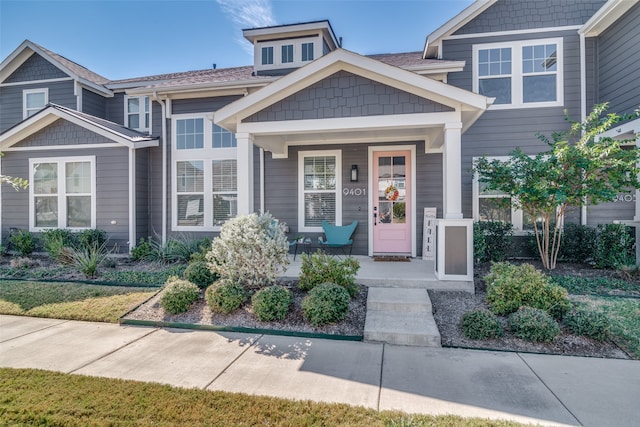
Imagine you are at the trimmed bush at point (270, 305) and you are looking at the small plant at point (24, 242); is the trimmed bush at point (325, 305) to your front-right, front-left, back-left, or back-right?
back-right

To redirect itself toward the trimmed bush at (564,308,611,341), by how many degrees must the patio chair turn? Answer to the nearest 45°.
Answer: approximately 90° to its left

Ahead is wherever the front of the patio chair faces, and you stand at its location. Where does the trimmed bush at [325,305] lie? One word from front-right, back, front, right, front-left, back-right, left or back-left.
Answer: front-left

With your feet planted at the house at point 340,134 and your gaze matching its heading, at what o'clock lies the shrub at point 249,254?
The shrub is roughly at 1 o'clock from the house.

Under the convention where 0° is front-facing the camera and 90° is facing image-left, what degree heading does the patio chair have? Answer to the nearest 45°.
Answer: approximately 45°

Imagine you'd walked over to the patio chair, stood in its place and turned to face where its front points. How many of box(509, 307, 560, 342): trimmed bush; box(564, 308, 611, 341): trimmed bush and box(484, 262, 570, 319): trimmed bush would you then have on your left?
3

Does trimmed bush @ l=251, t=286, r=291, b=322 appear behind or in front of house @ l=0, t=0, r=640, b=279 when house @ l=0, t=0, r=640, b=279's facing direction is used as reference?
in front

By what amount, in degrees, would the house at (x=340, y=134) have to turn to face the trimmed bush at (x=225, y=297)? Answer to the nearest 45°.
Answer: approximately 45° to its right

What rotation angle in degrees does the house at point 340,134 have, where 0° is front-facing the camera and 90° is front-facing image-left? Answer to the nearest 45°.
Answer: approximately 0°

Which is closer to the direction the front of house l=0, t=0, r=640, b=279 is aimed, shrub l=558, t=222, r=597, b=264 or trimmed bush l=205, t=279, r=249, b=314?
the trimmed bush

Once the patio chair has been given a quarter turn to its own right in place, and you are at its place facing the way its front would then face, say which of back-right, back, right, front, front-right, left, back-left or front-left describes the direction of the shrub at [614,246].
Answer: back-right
